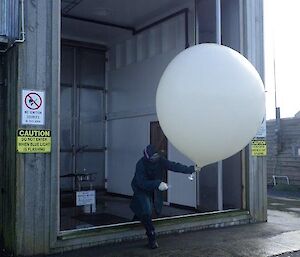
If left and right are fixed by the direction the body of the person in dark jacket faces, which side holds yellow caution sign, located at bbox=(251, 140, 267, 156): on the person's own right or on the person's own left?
on the person's own left

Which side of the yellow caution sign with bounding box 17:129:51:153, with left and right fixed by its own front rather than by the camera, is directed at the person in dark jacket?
left

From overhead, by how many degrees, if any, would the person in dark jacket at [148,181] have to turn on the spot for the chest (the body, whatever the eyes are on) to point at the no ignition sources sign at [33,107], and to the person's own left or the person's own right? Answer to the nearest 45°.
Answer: approximately 135° to the person's own right

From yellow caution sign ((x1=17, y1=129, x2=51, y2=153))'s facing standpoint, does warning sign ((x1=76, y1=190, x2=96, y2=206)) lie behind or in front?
behind

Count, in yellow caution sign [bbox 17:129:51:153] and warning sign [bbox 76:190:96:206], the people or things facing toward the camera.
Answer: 2

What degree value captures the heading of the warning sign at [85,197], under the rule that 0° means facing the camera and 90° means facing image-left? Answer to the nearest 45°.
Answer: approximately 0°
